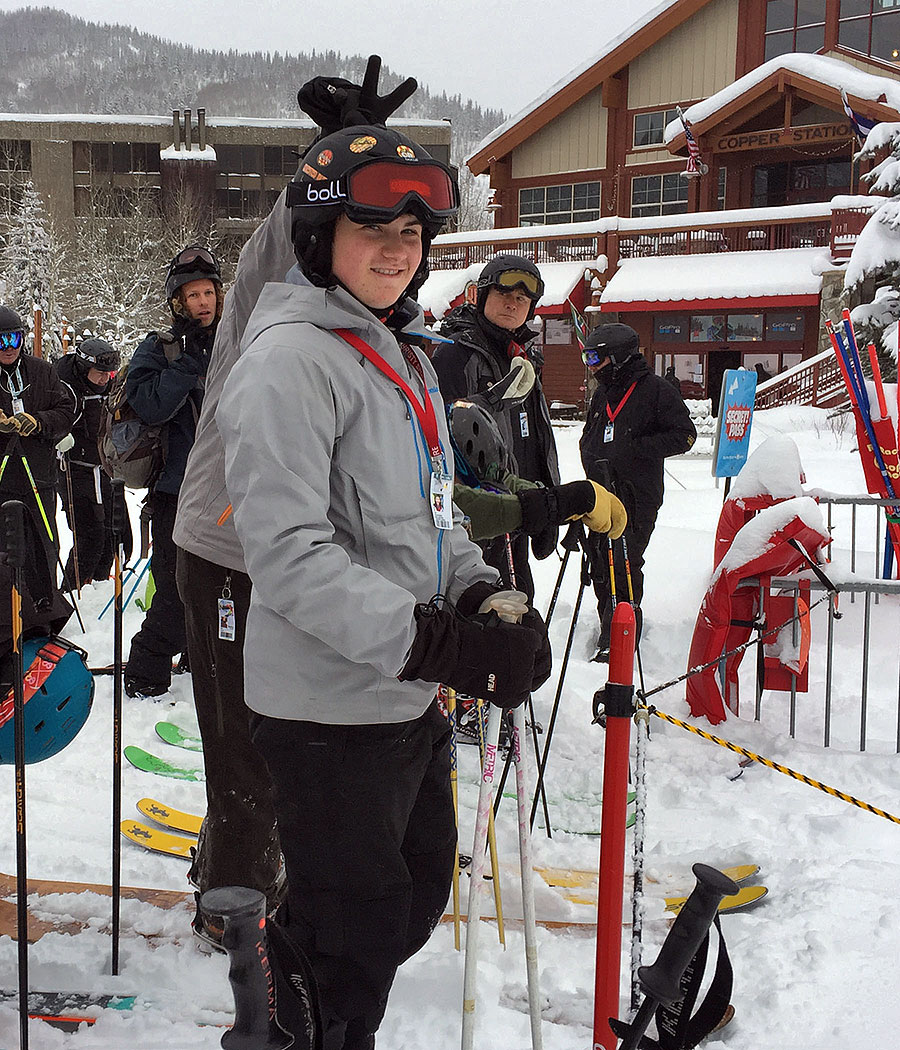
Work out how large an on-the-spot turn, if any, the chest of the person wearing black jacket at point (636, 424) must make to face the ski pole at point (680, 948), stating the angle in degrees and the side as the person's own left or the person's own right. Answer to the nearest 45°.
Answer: approximately 45° to the person's own left

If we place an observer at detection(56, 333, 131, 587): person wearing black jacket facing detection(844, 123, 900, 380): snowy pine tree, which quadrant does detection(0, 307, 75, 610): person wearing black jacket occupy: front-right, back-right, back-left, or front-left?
back-right

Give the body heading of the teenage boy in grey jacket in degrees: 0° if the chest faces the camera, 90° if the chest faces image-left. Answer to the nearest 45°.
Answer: approximately 315°

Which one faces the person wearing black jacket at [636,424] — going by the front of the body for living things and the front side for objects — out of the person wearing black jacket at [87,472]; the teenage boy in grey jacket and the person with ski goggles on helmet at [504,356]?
the person wearing black jacket at [87,472]

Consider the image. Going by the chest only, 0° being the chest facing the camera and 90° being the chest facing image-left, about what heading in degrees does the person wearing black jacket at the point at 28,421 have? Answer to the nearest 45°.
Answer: approximately 0°

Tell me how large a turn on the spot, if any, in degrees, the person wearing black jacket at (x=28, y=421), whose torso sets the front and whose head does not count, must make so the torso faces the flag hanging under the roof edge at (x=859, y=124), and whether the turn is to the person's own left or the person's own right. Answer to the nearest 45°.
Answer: approximately 135° to the person's own left

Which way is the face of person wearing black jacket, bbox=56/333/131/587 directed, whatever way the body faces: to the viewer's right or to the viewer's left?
to the viewer's right
